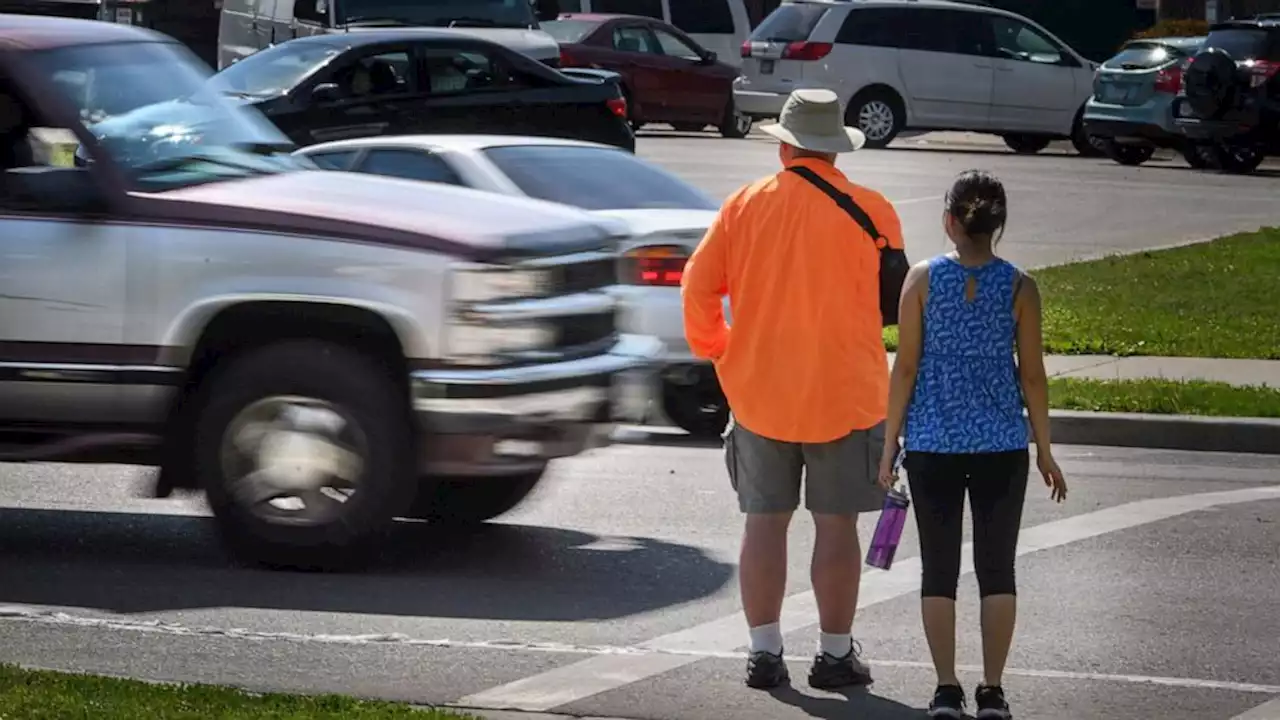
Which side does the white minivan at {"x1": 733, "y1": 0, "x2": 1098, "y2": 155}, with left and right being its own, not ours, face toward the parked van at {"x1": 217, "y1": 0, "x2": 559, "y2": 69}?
back

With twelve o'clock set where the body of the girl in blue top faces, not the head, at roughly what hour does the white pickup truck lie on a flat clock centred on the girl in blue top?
The white pickup truck is roughly at 10 o'clock from the girl in blue top.

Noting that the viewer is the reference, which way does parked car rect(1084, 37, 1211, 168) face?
facing away from the viewer and to the right of the viewer

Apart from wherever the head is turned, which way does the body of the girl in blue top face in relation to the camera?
away from the camera

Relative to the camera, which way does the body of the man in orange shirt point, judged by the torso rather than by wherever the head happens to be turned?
away from the camera

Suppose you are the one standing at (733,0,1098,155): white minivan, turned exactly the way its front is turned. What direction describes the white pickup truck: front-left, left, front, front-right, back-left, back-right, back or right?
back-right

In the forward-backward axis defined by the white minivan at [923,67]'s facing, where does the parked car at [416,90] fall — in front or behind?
behind

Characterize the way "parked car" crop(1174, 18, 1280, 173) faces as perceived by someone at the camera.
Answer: facing away from the viewer and to the right of the viewer

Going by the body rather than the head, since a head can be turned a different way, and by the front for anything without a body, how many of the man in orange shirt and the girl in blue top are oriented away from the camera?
2

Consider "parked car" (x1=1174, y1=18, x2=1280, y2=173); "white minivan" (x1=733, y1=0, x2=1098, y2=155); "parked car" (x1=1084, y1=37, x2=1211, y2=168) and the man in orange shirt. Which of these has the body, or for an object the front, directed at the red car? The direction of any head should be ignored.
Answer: the man in orange shirt

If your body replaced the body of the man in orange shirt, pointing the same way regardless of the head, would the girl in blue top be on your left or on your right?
on your right
